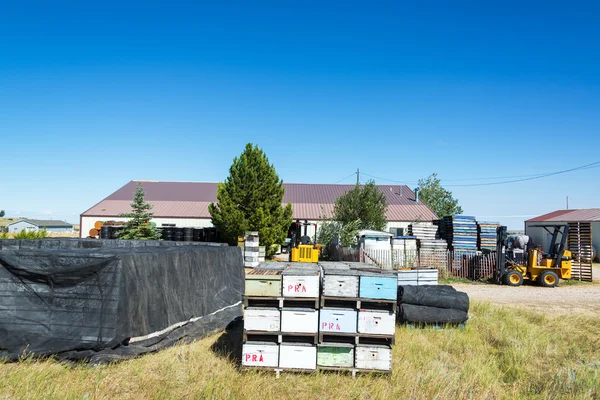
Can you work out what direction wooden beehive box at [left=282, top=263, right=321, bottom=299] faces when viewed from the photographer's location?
facing the viewer

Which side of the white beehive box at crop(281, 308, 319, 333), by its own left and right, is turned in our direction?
front

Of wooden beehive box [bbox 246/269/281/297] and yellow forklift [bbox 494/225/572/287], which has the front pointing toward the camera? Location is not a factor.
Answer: the wooden beehive box

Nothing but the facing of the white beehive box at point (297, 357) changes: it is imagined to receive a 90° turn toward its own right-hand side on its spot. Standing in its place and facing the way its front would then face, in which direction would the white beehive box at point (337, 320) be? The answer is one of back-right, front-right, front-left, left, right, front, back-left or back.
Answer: back

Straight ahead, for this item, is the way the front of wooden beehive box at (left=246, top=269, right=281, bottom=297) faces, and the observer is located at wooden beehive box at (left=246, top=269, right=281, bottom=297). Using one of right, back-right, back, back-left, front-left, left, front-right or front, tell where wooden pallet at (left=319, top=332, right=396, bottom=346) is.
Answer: left

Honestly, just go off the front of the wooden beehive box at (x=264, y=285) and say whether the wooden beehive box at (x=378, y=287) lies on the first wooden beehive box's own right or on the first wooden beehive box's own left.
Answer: on the first wooden beehive box's own left

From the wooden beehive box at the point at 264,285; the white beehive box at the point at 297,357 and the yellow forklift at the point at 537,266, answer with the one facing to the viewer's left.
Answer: the yellow forklift

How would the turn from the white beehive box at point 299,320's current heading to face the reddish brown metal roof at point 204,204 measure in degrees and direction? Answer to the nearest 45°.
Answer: approximately 180°

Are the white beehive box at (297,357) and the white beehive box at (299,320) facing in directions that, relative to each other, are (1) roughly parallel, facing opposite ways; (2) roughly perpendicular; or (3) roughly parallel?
roughly parallel

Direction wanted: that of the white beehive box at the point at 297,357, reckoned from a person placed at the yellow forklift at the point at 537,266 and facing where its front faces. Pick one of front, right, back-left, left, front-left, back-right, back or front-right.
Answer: left

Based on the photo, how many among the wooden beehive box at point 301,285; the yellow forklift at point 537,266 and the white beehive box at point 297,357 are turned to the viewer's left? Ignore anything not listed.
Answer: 1

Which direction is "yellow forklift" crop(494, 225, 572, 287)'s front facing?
to the viewer's left

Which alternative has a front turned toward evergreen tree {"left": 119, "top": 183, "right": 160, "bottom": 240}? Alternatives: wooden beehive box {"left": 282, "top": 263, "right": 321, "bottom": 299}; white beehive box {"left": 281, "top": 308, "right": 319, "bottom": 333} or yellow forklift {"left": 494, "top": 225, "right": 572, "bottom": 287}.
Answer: the yellow forklift

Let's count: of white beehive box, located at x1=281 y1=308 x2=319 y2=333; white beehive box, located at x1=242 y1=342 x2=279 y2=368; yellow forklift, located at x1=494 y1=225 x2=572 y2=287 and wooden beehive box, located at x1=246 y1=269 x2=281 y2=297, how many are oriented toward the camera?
3
